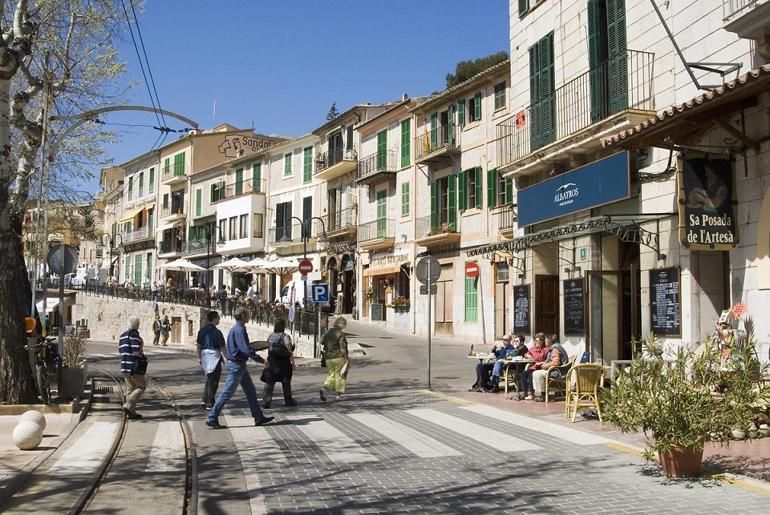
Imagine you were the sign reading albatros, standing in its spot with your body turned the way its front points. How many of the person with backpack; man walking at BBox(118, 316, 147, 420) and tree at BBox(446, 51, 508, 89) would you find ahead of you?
2

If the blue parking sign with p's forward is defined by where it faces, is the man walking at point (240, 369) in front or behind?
in front

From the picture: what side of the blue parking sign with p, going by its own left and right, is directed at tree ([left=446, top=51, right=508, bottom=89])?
back

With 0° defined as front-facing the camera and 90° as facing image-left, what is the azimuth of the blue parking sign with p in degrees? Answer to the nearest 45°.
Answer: approximately 0°

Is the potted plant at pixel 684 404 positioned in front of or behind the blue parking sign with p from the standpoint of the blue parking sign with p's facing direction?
in front

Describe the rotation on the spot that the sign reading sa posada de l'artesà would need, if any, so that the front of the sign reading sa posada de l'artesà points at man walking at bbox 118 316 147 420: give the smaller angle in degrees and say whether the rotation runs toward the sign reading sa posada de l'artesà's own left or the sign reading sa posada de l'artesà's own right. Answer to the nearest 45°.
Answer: approximately 90° to the sign reading sa posada de l'artesà's own right

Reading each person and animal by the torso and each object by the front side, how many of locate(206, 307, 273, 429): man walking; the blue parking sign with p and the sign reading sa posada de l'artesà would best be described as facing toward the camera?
2

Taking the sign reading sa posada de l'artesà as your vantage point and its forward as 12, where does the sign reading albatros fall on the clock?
The sign reading albatros is roughly at 5 o'clock from the sign reading sa posada de l'artesà.

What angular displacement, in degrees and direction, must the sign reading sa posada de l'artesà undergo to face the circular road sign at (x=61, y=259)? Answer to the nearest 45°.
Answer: approximately 90° to its right

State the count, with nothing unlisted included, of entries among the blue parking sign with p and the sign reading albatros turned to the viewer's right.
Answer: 0

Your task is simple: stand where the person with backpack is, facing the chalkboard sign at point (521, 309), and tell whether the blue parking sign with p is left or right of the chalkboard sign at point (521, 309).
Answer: left
